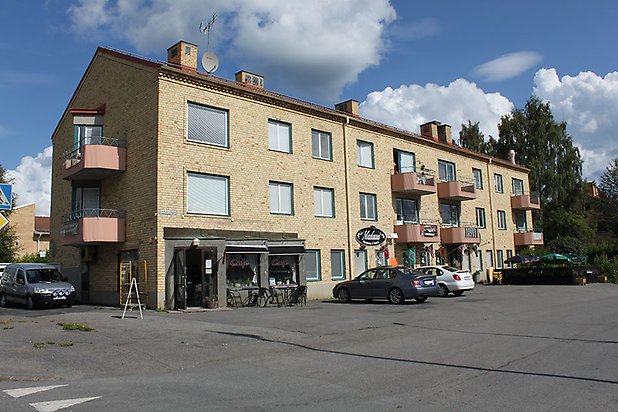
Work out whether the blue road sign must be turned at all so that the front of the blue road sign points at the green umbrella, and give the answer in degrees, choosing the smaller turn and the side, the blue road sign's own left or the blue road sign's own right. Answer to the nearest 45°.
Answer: approximately 90° to the blue road sign's own left

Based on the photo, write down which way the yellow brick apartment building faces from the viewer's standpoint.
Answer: facing the viewer and to the right of the viewer

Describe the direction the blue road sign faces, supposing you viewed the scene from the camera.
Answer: facing the viewer

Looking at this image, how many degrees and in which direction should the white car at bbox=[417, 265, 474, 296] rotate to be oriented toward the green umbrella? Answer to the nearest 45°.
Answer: approximately 90° to its right

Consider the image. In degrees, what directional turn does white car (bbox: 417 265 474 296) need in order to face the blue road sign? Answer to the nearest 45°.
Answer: approximately 90° to its left

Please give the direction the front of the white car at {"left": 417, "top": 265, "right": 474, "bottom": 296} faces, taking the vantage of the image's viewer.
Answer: facing away from the viewer and to the left of the viewer

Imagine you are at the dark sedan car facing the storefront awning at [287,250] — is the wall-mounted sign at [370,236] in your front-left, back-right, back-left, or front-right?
front-right

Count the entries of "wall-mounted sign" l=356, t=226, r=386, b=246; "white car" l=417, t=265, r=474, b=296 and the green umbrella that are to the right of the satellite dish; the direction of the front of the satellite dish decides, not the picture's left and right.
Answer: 0

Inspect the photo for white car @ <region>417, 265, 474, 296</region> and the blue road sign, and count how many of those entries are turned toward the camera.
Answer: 1

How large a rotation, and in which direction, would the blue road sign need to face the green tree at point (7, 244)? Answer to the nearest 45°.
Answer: approximately 180°

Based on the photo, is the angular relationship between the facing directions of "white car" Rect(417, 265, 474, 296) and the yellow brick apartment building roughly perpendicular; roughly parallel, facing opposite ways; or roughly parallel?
roughly parallel, facing opposite ways

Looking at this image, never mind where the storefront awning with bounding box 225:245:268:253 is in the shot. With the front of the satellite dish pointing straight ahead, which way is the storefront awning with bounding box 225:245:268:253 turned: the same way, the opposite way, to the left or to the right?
the same way

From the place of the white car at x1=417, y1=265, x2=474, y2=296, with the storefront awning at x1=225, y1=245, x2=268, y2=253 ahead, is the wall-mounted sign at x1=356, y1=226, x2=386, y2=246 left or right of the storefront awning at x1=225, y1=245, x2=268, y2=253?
right
